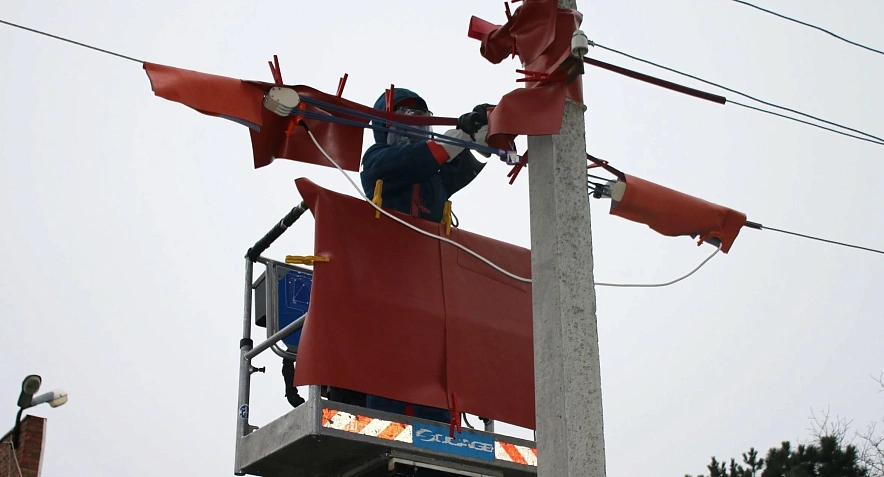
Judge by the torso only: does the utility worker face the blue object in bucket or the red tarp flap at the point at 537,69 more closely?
the red tarp flap

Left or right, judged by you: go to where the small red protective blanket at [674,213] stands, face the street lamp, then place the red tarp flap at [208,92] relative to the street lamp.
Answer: left

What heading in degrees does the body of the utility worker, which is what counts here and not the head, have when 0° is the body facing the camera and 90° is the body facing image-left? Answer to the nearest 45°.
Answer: approximately 315°

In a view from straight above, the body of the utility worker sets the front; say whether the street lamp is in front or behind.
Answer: behind

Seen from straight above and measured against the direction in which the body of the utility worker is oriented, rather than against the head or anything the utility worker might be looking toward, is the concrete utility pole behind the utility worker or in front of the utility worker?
in front

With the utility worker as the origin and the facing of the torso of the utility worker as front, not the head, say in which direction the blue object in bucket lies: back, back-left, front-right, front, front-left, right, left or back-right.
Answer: back

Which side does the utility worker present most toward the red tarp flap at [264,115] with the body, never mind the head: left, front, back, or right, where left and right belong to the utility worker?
right

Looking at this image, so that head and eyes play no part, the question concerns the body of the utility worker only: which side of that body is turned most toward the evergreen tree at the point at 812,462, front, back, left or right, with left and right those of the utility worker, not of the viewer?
left

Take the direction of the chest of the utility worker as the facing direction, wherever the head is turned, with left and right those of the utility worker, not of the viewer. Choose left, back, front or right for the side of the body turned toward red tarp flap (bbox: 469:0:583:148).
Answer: front
